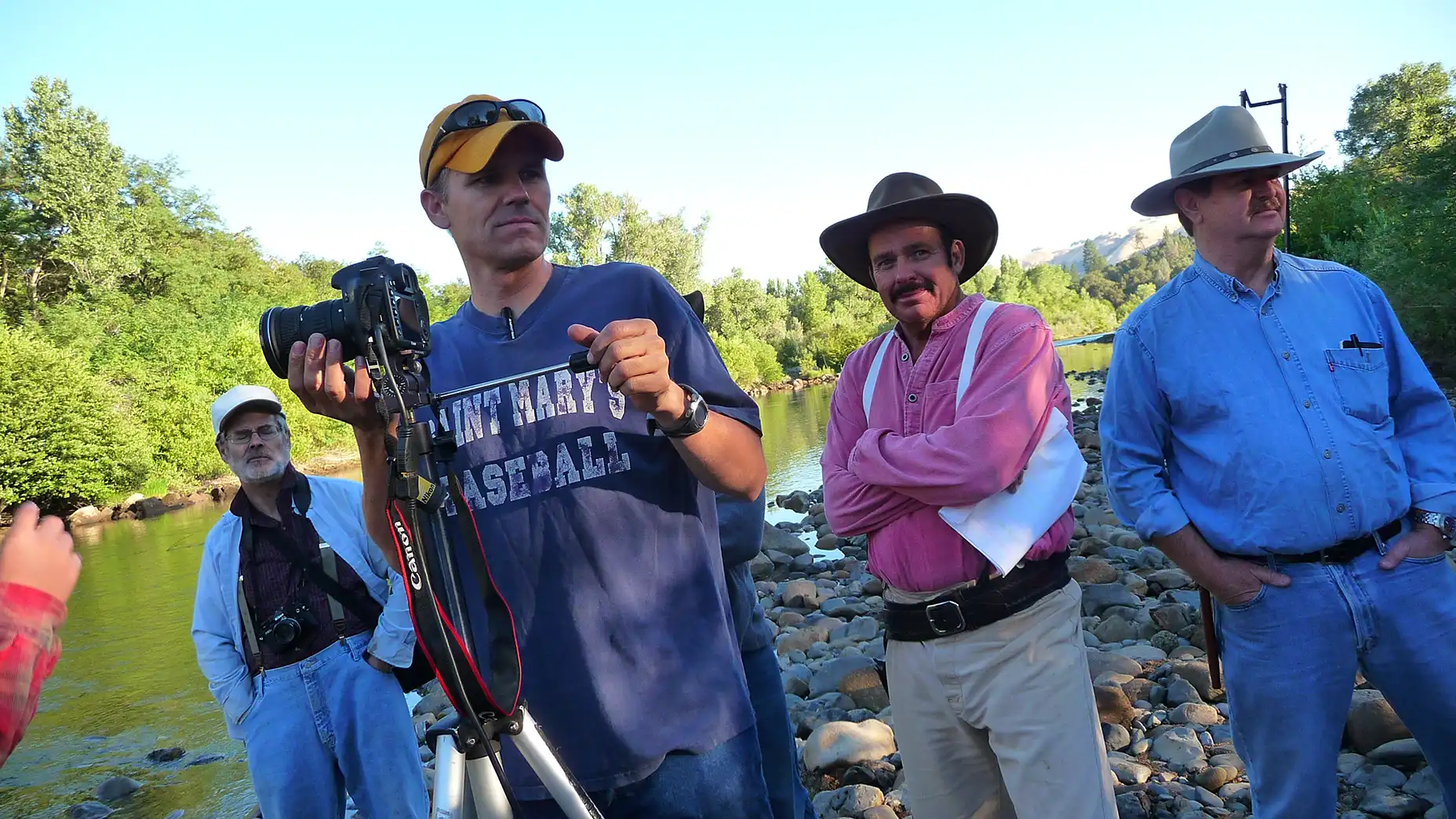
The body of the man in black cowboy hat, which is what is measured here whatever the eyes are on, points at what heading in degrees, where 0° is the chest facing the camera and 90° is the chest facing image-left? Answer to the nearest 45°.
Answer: approximately 45°

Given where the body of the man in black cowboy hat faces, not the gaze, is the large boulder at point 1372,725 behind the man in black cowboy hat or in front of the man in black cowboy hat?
behind

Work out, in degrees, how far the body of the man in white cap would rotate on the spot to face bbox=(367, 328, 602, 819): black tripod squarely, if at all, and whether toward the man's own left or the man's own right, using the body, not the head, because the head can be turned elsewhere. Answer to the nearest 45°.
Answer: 0° — they already face it

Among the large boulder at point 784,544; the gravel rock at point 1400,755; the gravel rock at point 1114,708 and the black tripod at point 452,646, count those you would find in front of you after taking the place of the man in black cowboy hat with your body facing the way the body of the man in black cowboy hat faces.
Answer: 1

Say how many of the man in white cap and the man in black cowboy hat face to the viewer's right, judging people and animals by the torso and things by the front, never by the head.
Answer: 0

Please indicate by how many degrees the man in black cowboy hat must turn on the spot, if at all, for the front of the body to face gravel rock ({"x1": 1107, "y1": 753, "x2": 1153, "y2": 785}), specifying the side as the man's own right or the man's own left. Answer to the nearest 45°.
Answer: approximately 135° to the man's own right

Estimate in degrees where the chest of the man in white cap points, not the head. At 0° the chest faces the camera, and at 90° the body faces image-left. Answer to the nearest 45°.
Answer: approximately 0°

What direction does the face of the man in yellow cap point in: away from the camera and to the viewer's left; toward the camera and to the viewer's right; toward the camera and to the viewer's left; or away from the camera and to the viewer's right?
toward the camera and to the viewer's right

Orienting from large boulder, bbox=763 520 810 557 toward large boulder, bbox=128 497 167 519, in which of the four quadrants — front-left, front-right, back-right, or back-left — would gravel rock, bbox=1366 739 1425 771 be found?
back-left

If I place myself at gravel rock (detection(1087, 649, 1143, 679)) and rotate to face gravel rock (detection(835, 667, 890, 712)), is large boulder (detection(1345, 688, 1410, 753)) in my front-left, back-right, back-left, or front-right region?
back-left

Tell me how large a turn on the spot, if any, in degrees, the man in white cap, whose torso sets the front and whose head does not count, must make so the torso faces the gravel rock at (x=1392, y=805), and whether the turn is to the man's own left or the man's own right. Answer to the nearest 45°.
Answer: approximately 45° to the man's own left

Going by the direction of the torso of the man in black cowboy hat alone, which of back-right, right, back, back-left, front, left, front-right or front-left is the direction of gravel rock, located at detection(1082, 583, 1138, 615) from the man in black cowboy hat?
back-right
